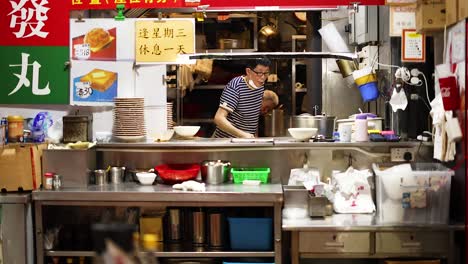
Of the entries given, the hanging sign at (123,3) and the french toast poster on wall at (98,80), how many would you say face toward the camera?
2

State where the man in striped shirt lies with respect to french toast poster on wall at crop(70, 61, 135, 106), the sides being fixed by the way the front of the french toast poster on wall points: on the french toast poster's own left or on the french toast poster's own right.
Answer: on the french toast poster's own left

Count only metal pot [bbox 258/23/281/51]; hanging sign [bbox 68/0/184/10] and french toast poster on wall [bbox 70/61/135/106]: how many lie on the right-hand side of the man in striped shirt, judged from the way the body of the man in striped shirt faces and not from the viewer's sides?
2

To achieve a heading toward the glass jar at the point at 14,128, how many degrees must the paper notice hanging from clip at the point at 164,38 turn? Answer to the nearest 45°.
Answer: approximately 90° to its right

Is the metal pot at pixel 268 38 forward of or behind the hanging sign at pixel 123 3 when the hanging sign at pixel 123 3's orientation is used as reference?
behind

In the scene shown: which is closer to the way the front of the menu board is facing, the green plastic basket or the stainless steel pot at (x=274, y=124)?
the green plastic basket
